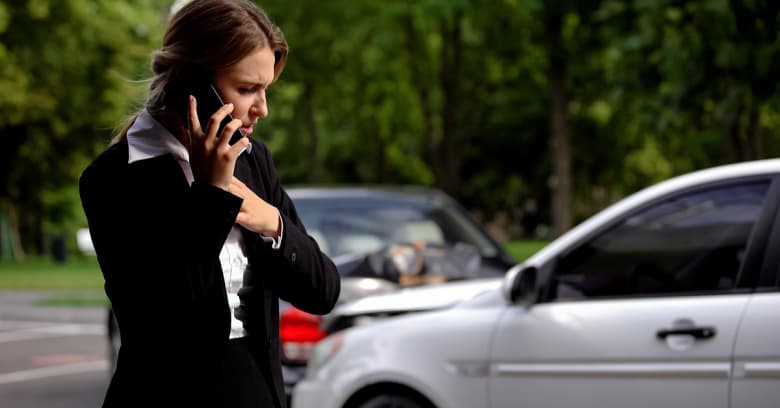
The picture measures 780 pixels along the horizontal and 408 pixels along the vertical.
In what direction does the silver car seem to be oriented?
to the viewer's left

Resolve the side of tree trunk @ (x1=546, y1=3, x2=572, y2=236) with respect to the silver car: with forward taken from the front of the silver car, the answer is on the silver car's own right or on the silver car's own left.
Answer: on the silver car's own right

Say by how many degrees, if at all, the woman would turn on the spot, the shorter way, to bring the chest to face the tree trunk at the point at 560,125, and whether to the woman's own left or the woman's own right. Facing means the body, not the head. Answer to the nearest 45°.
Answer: approximately 135° to the woman's own left

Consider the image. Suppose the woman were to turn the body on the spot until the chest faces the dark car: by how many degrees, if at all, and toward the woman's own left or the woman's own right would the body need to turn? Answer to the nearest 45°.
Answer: approximately 135° to the woman's own left

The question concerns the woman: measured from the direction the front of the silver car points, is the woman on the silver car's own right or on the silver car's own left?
on the silver car's own left

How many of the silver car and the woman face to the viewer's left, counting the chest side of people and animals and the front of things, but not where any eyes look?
1

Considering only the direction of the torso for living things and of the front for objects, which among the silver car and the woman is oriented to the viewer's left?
the silver car

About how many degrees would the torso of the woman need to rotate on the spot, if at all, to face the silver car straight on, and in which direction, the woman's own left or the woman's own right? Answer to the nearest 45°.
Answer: approximately 90° to the woman's own left

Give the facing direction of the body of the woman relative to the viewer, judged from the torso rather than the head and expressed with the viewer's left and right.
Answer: facing the viewer and to the right of the viewer
